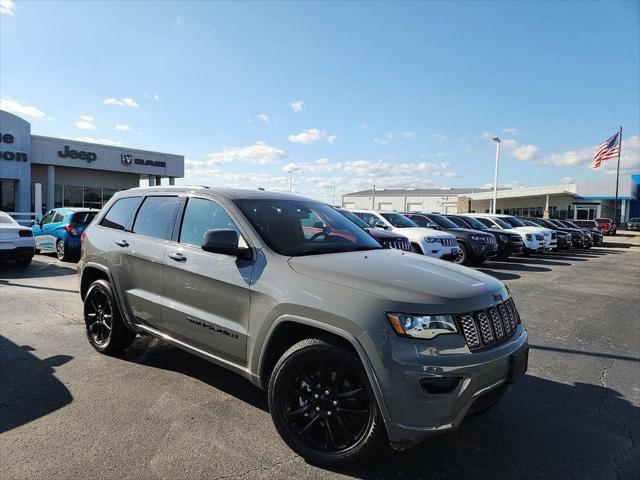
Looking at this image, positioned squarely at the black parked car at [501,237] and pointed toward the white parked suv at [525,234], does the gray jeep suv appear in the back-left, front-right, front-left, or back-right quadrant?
back-right

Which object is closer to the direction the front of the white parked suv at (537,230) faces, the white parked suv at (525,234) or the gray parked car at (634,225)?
the white parked suv

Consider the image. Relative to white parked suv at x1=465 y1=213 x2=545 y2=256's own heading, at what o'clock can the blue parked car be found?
The blue parked car is roughly at 3 o'clock from the white parked suv.

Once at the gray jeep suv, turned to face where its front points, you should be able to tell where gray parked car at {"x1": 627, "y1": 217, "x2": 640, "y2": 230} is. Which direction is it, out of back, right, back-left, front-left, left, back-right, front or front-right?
left

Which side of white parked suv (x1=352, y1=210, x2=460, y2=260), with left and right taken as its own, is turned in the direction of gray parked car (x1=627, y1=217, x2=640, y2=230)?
left

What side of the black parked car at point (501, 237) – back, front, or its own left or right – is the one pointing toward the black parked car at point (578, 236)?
left

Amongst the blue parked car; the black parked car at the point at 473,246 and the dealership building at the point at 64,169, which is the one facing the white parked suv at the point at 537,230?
the dealership building

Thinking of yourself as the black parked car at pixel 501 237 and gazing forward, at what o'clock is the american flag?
The american flag is roughly at 8 o'clock from the black parked car.

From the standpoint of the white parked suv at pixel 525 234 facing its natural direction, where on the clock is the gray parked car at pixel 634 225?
The gray parked car is roughly at 8 o'clock from the white parked suv.

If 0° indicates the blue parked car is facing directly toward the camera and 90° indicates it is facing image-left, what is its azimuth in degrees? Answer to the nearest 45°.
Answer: approximately 135°

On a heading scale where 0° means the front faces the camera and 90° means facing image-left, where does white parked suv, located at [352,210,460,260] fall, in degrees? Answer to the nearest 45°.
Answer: approximately 315°

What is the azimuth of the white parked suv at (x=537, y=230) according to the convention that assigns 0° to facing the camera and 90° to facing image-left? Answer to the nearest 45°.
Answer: approximately 315°

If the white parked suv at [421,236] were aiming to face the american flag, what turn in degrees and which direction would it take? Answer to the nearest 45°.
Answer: approximately 90° to its left

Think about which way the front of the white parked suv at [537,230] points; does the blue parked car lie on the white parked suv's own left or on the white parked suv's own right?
on the white parked suv's own right

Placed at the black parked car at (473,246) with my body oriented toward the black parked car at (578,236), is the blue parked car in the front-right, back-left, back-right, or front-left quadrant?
back-left
